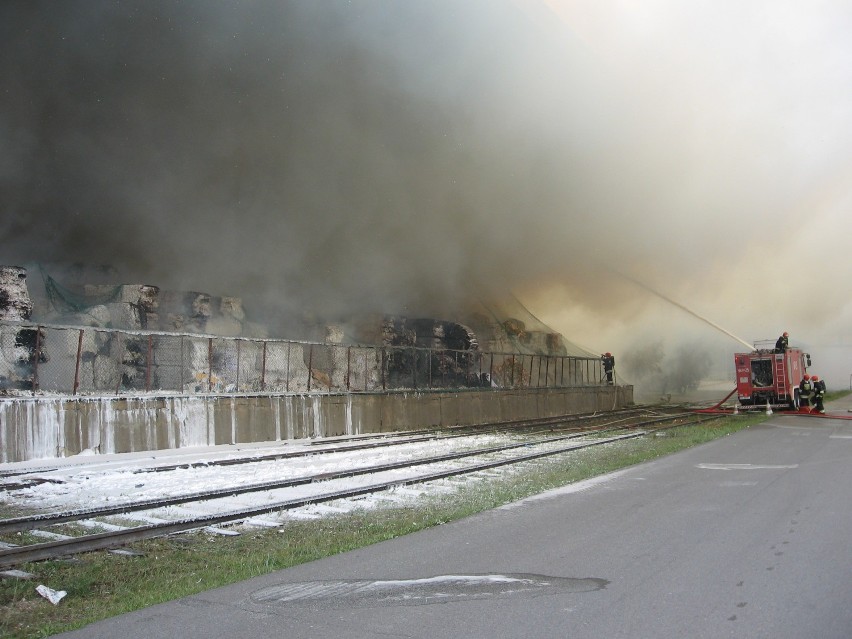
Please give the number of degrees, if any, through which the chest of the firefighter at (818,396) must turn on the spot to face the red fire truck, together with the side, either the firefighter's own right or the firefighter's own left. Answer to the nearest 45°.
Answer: approximately 45° to the firefighter's own right

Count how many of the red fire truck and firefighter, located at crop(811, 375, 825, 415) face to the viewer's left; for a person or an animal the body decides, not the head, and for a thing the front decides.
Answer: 1

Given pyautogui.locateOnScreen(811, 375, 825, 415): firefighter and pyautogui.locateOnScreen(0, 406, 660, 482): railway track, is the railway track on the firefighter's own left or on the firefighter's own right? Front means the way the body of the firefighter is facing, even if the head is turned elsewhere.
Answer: on the firefighter's own left

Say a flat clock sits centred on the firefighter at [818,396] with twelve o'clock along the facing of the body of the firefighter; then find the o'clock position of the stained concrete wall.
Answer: The stained concrete wall is roughly at 10 o'clock from the firefighter.

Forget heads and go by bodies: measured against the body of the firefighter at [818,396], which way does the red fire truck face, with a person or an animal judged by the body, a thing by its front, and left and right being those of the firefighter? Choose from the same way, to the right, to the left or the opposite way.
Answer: to the right

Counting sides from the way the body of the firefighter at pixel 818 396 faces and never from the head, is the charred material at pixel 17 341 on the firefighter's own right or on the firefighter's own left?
on the firefighter's own left

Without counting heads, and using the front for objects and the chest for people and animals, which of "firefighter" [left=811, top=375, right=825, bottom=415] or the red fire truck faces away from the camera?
the red fire truck

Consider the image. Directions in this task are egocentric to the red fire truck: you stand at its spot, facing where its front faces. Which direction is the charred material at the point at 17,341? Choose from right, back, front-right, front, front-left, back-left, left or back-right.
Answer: back-left

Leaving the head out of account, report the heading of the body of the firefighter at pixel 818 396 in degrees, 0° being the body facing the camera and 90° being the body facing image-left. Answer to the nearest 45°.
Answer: approximately 90°

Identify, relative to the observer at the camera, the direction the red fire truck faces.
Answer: facing away from the viewer

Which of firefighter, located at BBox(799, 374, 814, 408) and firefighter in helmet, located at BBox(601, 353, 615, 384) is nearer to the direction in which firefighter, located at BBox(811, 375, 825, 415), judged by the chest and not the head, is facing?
the firefighter in helmet
